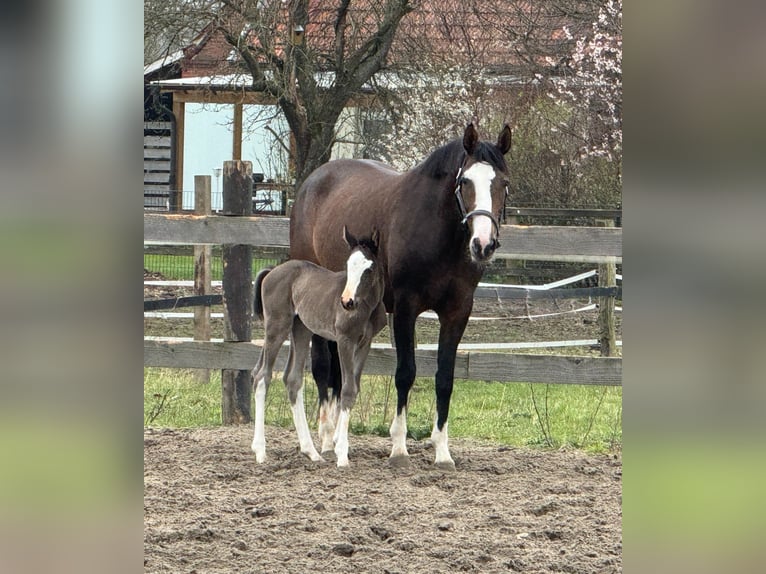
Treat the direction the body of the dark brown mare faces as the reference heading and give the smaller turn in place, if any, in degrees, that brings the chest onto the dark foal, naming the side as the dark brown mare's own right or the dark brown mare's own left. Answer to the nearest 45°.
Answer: approximately 135° to the dark brown mare's own right

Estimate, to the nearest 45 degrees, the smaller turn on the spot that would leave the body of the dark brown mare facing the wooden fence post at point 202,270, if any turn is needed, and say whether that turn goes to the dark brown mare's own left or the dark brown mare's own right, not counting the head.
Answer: approximately 180°

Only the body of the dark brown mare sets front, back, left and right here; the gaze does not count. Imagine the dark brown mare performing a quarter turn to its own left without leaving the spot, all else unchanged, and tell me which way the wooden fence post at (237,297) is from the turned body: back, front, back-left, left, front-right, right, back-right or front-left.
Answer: left

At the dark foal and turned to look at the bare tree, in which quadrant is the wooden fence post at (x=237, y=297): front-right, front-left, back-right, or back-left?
front-left

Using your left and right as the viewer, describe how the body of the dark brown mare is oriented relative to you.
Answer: facing the viewer and to the right of the viewer
